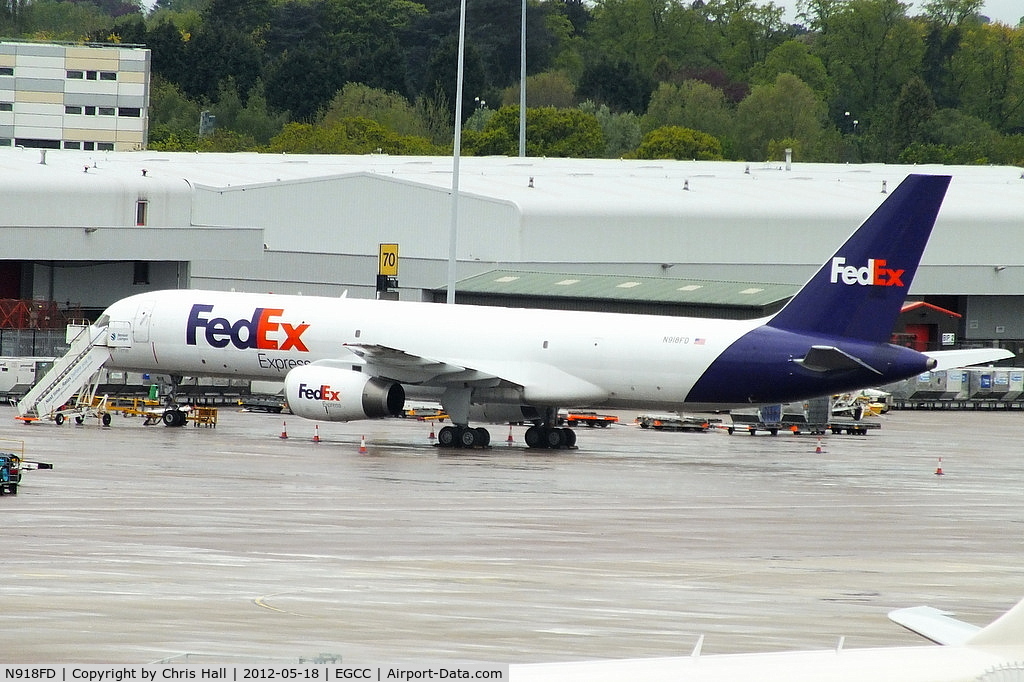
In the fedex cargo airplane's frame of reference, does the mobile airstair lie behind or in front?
in front

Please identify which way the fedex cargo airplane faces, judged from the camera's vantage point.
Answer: facing away from the viewer and to the left of the viewer

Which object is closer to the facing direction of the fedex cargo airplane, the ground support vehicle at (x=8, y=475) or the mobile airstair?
the mobile airstair

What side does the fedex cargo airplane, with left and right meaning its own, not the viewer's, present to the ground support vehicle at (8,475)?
left
